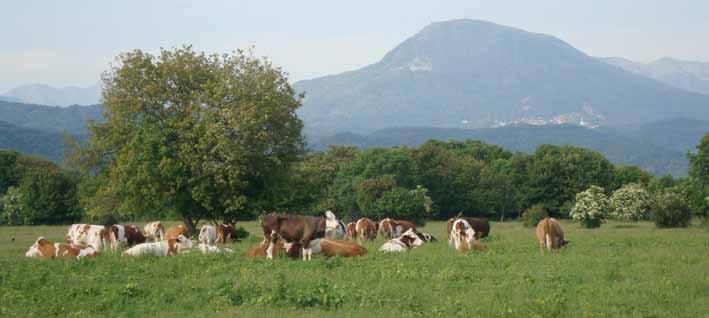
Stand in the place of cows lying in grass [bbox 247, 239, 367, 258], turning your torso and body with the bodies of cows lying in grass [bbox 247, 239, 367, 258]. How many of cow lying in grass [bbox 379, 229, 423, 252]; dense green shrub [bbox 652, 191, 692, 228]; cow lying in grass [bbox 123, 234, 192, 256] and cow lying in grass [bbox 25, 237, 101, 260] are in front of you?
2

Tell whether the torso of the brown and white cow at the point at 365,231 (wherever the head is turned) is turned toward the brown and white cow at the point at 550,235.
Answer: no

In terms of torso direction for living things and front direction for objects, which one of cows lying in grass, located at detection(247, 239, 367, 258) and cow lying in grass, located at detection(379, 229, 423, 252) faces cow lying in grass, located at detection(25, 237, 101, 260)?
cows lying in grass, located at detection(247, 239, 367, 258)

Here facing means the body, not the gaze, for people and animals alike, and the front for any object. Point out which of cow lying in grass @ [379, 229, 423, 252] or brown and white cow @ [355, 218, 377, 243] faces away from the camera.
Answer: the brown and white cow

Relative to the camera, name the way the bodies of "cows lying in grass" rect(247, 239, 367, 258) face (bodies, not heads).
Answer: to the viewer's left

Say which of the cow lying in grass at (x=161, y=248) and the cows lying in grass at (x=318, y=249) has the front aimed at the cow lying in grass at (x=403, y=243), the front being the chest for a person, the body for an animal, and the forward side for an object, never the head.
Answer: the cow lying in grass at (x=161, y=248)

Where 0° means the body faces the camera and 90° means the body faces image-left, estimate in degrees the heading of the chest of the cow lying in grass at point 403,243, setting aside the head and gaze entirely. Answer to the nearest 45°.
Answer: approximately 270°

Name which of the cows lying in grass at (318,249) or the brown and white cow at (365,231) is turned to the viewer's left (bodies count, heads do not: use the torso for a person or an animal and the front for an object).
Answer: the cows lying in grass

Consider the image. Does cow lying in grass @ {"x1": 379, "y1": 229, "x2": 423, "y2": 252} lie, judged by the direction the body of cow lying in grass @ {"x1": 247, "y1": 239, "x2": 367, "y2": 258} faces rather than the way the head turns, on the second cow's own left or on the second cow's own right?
on the second cow's own right

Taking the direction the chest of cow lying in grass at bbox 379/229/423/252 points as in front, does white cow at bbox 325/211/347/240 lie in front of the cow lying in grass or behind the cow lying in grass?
behind

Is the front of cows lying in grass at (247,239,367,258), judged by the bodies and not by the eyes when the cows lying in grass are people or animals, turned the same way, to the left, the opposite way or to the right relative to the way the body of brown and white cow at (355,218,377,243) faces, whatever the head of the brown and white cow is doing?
to the left

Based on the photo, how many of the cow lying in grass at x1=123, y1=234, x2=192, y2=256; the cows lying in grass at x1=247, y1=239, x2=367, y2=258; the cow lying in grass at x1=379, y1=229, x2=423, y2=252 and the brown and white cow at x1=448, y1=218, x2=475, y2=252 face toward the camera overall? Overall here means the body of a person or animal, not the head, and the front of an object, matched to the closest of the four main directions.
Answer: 1
